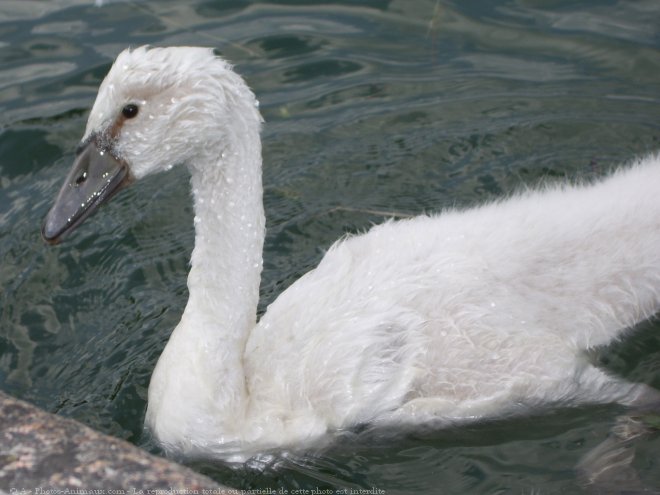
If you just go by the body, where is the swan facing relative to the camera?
to the viewer's left
